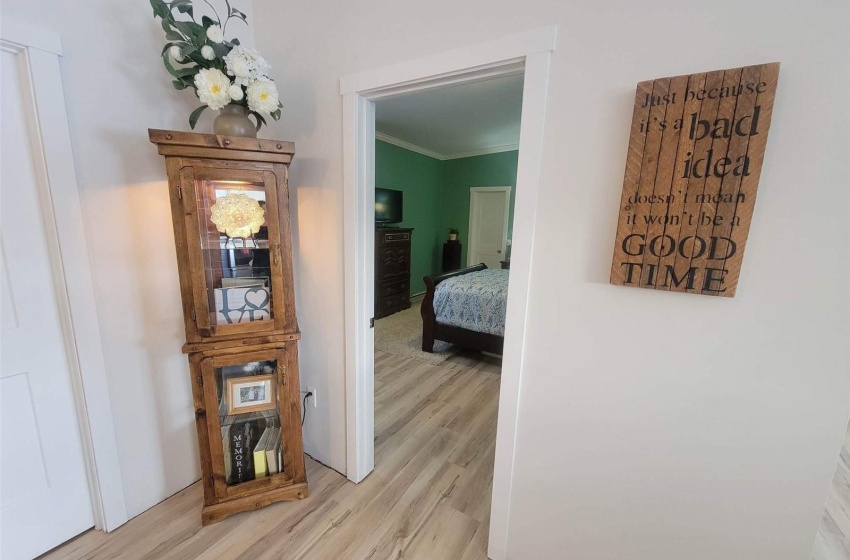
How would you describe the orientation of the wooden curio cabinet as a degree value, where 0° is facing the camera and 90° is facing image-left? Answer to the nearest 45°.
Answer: approximately 0°

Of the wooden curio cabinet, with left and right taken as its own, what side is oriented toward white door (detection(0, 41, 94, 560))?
right

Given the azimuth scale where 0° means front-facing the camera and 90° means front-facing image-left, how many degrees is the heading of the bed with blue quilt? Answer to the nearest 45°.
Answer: approximately 135°

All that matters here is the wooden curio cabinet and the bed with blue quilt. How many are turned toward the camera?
1

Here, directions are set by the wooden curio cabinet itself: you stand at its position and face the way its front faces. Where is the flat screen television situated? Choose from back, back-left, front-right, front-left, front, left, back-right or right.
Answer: back-left

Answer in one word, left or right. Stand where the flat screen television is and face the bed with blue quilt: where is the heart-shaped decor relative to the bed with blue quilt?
right

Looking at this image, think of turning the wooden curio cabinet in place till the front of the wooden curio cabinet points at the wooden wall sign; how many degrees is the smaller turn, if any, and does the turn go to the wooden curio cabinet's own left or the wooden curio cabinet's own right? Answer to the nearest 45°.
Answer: approximately 45° to the wooden curio cabinet's own left

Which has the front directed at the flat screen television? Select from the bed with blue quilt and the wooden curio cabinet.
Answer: the bed with blue quilt

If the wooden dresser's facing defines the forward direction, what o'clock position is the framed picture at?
The framed picture is roughly at 2 o'clock from the wooden dresser.
